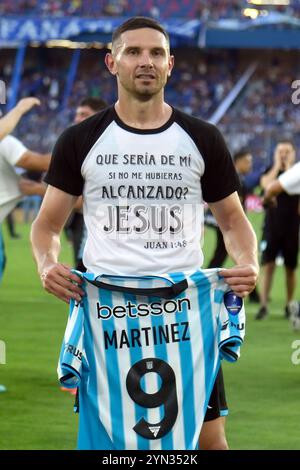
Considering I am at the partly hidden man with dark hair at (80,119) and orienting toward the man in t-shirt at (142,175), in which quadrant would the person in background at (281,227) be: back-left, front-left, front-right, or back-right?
back-left

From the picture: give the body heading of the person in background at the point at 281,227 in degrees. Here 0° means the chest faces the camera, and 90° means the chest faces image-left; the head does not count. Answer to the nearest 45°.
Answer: approximately 0°

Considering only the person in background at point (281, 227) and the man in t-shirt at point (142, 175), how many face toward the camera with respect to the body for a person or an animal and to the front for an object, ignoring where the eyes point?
2

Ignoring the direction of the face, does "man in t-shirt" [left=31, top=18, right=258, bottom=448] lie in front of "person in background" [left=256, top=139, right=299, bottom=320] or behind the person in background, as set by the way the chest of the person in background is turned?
in front

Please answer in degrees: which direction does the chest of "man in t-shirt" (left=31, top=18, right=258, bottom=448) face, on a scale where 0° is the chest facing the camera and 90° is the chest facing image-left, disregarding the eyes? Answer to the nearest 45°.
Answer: approximately 0°

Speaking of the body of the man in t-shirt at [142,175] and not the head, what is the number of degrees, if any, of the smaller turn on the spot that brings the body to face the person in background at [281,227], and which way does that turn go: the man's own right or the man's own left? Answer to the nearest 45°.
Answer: approximately 180°

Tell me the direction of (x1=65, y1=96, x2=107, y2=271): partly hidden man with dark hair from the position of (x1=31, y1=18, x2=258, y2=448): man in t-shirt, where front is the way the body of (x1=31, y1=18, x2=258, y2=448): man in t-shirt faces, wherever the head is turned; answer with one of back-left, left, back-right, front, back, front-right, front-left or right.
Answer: back
